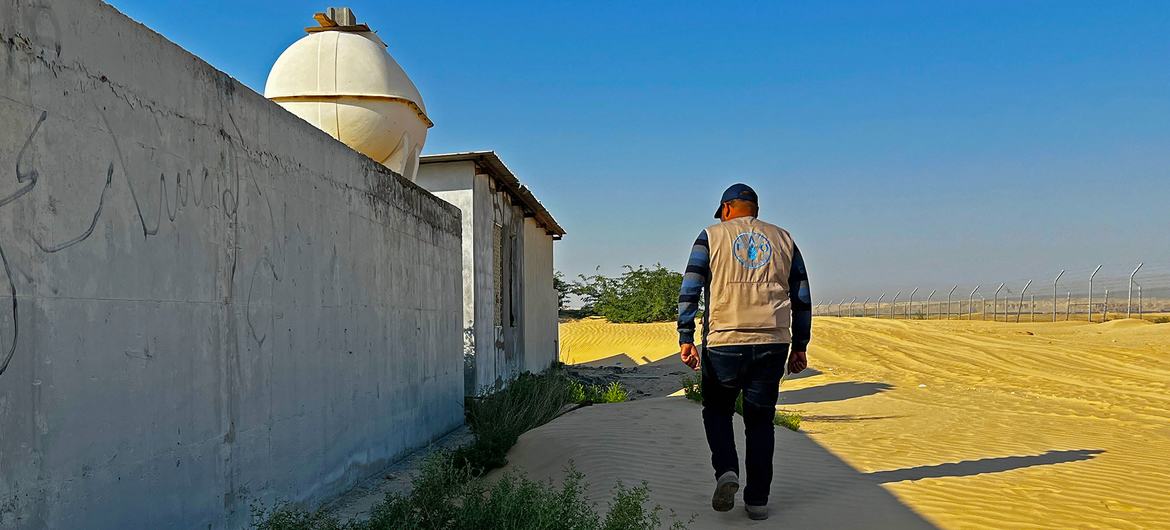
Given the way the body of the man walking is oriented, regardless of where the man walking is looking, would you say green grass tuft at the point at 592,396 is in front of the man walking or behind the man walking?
in front

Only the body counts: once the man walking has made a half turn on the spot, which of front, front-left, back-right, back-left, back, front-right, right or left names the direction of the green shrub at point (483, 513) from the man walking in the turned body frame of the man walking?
front-right

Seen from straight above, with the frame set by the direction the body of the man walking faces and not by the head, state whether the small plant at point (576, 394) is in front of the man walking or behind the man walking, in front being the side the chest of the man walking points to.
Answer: in front

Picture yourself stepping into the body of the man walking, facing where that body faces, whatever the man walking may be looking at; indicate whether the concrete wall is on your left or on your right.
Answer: on your left

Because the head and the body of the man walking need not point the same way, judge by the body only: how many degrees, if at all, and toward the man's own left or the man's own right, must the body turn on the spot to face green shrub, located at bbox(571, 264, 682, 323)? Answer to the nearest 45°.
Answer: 0° — they already face it

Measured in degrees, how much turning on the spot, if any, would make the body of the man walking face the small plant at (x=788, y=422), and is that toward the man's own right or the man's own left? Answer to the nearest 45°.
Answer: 0° — they already face it

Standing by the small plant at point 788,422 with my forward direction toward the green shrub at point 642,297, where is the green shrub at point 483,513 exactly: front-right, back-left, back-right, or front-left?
back-left

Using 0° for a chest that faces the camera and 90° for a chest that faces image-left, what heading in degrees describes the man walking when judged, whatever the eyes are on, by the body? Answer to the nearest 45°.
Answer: approximately 180°

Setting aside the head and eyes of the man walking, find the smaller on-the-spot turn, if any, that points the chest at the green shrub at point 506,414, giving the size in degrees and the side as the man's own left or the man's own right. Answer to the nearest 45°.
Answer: approximately 45° to the man's own left
